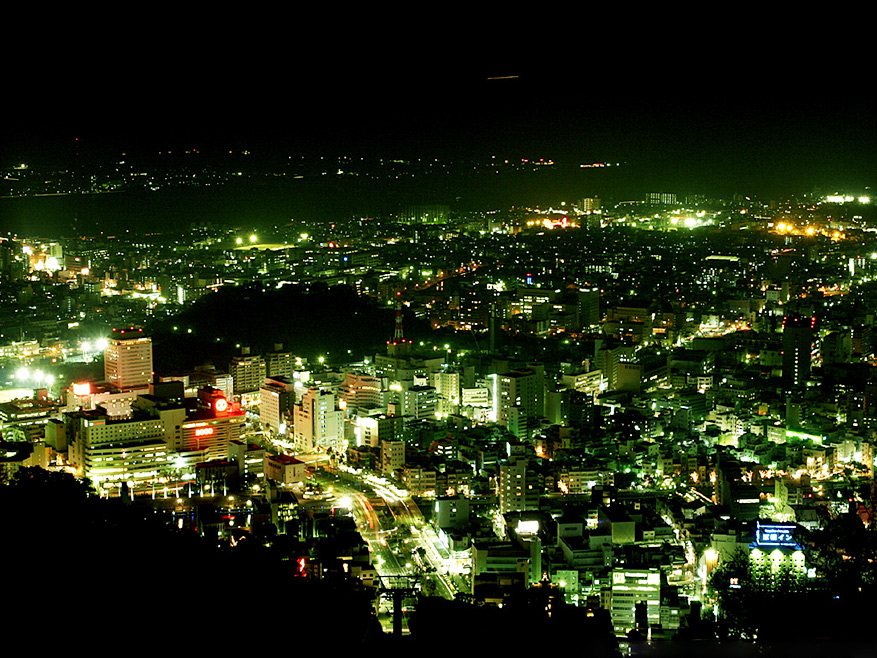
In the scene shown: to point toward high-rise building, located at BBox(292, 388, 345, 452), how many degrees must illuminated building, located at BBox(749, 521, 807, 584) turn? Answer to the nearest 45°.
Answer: approximately 135° to its right

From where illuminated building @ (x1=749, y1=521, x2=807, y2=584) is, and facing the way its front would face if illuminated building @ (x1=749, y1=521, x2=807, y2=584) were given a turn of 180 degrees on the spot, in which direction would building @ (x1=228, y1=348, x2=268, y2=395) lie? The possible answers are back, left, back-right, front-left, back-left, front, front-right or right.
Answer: front-left

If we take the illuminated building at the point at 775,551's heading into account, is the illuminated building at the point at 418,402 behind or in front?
behind

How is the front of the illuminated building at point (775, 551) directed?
toward the camera

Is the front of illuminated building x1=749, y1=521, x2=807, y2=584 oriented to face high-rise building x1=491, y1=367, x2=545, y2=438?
no

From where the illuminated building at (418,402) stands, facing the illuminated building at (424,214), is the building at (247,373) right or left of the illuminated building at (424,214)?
left

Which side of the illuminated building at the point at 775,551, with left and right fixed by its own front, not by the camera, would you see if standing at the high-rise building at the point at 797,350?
back

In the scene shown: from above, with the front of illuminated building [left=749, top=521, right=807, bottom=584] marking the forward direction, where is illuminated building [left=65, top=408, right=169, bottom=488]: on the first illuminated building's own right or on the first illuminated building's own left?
on the first illuminated building's own right

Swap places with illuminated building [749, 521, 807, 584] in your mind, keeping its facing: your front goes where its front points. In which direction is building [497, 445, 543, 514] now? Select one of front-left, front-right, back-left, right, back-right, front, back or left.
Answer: back-right

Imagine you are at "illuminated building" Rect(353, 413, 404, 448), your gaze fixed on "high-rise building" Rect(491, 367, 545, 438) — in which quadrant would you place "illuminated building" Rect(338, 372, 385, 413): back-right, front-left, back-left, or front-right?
front-left

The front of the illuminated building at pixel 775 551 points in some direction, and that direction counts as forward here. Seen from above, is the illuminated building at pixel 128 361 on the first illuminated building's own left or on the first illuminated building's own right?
on the first illuminated building's own right

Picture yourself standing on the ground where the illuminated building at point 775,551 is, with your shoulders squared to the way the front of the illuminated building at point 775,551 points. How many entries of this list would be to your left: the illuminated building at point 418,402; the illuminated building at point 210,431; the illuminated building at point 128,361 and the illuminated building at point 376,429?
0

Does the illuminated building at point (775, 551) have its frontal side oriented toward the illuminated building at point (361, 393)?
no

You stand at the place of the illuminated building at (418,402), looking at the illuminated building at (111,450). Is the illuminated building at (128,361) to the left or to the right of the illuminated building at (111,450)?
right
